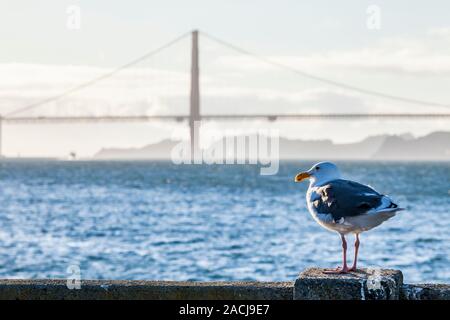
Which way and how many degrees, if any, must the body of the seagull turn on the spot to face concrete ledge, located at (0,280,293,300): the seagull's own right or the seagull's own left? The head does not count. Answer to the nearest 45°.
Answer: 0° — it already faces it

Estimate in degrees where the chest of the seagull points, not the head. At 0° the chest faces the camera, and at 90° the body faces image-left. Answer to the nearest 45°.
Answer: approximately 90°
